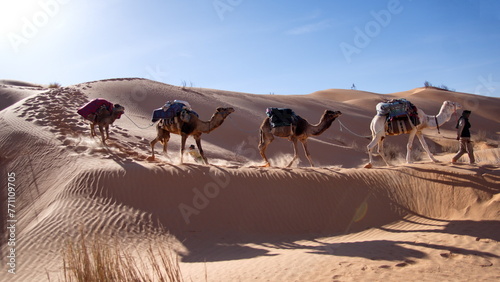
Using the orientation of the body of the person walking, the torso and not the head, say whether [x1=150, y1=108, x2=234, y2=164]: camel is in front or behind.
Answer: behind

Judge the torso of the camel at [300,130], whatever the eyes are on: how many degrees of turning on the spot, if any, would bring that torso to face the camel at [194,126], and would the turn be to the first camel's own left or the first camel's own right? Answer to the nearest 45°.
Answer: approximately 180°

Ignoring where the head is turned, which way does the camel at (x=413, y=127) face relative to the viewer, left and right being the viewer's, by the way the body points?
facing to the right of the viewer

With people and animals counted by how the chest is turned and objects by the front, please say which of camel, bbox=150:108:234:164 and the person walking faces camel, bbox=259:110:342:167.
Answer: camel, bbox=150:108:234:164

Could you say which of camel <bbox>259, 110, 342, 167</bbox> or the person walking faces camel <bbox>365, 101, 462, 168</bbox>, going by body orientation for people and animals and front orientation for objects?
camel <bbox>259, 110, 342, 167</bbox>

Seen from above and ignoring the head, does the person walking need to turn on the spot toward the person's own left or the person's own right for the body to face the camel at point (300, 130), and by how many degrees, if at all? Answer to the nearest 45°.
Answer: approximately 180°

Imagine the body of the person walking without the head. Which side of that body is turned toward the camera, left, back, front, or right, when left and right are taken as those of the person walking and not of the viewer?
right

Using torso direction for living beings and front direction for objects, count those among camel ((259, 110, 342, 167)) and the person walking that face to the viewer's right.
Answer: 2

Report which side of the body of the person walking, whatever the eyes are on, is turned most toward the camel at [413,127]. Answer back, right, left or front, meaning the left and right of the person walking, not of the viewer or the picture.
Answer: back

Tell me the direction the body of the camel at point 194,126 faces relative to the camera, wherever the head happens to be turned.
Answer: to the viewer's right

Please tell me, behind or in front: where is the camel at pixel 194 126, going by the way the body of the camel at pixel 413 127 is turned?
behind
